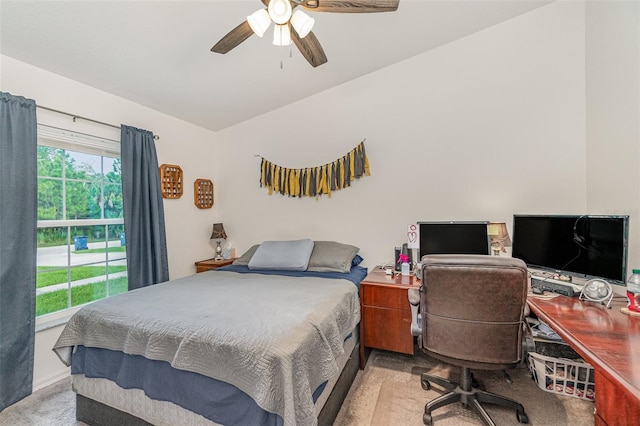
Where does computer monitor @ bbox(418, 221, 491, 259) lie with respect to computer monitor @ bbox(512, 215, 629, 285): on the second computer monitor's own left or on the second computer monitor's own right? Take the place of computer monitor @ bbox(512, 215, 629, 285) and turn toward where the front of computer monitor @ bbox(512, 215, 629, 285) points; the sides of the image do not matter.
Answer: on the second computer monitor's own right

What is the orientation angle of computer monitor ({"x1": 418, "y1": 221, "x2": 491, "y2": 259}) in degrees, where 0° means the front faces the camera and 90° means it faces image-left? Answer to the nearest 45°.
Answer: approximately 0°

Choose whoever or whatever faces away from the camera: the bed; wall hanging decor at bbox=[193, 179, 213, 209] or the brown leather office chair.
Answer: the brown leather office chair

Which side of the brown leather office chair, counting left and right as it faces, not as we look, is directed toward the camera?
back

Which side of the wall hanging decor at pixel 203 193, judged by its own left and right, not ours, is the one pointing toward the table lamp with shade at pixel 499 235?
front

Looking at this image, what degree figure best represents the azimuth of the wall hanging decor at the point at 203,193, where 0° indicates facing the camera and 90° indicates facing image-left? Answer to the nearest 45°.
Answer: approximately 315°

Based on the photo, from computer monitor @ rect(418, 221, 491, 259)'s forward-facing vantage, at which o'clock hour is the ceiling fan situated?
The ceiling fan is roughly at 1 o'clock from the computer monitor.

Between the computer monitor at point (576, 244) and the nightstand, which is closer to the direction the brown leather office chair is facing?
the computer monitor

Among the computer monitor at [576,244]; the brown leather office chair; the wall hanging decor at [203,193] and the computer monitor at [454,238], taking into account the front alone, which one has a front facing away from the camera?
the brown leather office chair

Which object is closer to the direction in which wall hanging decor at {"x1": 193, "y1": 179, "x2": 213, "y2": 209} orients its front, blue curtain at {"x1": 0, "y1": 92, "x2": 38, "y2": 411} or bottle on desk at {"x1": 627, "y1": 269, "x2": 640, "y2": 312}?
the bottle on desk

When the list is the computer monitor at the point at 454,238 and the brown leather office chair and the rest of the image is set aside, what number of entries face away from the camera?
1

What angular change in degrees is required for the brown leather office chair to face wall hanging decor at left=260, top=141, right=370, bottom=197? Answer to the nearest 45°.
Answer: approximately 45° to its left

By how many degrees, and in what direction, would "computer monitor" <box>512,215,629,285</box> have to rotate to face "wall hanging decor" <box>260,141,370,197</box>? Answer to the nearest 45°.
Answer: approximately 45° to its right
